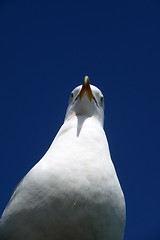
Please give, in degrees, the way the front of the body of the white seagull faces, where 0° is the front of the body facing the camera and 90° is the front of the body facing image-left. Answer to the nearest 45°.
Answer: approximately 0°
